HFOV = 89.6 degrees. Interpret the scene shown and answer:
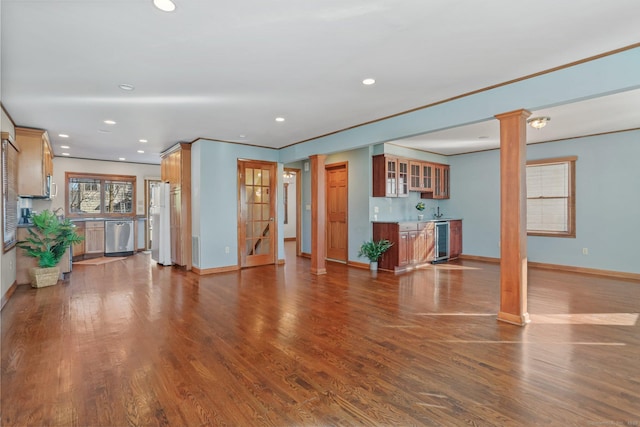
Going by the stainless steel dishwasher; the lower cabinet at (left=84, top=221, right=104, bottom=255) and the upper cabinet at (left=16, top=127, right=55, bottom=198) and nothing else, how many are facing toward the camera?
2

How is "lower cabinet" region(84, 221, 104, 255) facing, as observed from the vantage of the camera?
facing the viewer

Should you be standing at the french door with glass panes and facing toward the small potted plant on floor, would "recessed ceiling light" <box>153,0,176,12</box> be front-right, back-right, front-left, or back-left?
front-right

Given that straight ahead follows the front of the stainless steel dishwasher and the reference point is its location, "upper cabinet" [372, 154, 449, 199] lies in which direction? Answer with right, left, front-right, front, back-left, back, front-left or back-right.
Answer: front-left

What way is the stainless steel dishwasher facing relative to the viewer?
toward the camera

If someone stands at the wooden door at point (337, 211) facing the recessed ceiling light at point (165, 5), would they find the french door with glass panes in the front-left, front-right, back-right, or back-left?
front-right

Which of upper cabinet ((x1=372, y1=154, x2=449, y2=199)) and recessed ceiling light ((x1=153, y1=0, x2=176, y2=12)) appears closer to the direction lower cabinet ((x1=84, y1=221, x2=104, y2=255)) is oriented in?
the recessed ceiling light

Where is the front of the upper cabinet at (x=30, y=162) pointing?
to the viewer's right

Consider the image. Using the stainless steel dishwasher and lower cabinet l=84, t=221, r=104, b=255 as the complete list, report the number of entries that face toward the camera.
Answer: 2

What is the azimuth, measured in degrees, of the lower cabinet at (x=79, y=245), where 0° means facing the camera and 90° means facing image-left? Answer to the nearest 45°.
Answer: approximately 315°

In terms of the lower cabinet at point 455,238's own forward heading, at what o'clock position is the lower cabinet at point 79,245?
the lower cabinet at point 79,245 is roughly at 4 o'clock from the lower cabinet at point 455,238.

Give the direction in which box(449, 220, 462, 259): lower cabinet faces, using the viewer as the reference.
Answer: facing the viewer and to the right of the viewer

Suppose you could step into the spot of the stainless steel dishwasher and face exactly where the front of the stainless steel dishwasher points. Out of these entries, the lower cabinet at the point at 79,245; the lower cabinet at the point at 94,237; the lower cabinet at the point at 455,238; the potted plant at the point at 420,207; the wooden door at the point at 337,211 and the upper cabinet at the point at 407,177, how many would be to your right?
2

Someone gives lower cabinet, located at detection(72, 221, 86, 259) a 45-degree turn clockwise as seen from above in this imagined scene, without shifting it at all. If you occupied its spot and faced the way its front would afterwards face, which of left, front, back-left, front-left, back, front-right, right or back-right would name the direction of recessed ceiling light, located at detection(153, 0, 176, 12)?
front

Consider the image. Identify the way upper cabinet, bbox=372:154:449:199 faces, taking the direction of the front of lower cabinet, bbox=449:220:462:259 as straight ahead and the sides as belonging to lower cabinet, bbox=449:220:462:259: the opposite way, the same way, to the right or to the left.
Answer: the same way

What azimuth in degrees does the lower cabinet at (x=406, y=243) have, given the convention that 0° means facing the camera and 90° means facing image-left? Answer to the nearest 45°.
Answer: approximately 315°

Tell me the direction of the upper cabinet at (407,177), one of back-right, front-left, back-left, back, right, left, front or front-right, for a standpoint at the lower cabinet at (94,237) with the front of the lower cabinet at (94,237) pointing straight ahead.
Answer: front-left
